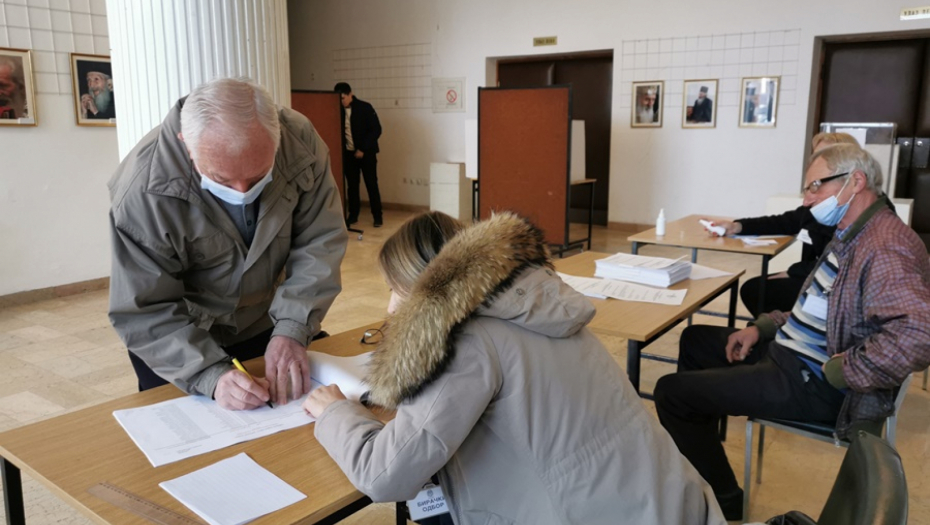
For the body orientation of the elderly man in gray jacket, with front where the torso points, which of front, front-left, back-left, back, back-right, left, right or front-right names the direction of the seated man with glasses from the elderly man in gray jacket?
left

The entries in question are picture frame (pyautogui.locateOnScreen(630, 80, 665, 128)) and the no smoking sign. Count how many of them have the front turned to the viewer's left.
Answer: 0

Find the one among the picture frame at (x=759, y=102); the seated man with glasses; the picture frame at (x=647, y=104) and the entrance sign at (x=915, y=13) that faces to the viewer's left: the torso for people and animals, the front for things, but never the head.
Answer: the seated man with glasses

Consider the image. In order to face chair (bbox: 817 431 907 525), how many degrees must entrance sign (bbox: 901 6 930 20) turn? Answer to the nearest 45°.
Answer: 0° — it already faces it

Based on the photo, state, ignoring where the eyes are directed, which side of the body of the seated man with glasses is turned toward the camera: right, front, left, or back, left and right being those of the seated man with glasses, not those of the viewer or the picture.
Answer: left

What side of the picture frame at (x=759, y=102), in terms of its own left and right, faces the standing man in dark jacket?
right

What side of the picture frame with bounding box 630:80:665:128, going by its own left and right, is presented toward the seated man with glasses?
front

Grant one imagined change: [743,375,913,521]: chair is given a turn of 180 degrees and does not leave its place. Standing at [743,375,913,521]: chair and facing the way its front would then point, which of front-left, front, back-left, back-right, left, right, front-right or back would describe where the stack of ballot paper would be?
back-left

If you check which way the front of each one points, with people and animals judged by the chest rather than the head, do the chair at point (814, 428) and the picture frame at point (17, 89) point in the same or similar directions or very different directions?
very different directions

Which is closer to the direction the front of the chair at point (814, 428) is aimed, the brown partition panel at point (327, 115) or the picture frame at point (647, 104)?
the brown partition panel

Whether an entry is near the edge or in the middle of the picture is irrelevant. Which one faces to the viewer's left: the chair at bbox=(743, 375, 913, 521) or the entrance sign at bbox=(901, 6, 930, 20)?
the chair

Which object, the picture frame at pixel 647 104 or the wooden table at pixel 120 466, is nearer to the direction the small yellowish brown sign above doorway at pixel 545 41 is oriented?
the wooden table

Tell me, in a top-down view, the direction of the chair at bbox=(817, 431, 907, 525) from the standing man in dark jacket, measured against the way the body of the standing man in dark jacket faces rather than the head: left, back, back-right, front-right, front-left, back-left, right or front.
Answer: front-left

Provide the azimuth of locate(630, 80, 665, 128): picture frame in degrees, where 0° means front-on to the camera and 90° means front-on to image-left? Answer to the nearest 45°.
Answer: approximately 0°
